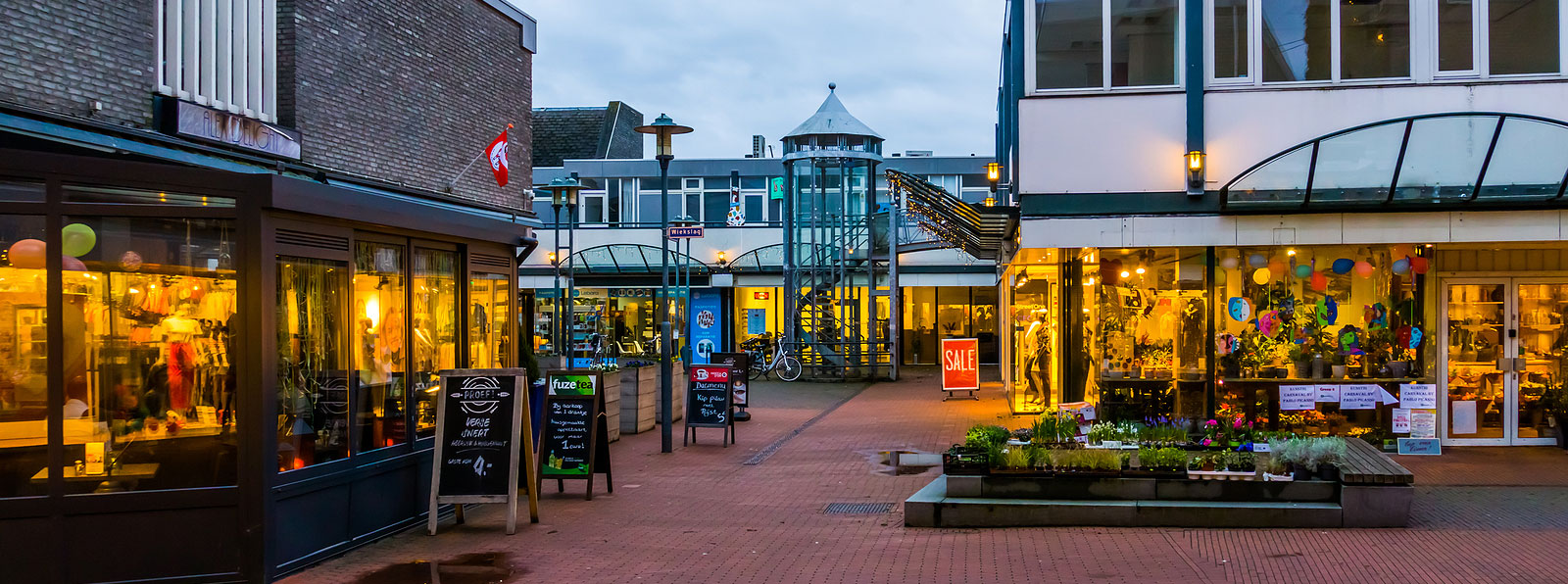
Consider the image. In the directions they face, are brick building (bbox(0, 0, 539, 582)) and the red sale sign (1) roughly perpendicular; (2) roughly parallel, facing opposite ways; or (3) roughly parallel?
roughly perpendicular

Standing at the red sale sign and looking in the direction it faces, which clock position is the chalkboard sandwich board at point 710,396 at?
The chalkboard sandwich board is roughly at 1 o'clock from the red sale sign.

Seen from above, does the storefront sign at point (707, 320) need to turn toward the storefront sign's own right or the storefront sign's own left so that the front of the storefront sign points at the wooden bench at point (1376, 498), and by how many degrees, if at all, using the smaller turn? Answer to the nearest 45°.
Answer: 0° — it already faces it

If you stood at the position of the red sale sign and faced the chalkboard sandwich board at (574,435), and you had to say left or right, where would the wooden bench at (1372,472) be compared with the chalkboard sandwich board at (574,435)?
left

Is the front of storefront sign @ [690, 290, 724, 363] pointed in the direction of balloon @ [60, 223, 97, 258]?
yes

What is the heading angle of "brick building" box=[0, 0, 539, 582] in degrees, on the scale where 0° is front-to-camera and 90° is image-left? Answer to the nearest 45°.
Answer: approximately 315°

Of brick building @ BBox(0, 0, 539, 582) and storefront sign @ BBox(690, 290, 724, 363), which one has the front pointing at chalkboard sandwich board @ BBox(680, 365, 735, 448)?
the storefront sign

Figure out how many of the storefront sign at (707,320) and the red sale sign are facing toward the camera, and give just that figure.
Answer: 2

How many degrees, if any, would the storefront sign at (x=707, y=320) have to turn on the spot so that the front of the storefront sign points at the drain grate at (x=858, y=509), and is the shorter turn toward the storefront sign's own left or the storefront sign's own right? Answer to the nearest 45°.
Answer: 0° — it already faces it
